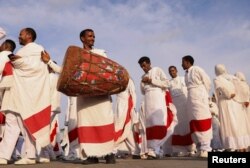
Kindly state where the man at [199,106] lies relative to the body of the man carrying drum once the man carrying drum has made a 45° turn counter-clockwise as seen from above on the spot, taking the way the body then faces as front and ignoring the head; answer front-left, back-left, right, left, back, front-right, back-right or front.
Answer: left

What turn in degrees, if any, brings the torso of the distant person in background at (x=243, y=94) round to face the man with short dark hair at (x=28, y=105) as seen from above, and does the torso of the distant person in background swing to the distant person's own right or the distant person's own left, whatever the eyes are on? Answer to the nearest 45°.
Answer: approximately 45° to the distant person's own left

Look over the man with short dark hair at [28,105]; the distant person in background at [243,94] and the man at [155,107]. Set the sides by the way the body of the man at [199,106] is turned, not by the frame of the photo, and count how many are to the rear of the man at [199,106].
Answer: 1

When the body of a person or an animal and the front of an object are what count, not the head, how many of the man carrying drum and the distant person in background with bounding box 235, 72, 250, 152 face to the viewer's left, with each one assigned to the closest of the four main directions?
1

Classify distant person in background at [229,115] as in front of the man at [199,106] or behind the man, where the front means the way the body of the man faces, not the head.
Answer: behind

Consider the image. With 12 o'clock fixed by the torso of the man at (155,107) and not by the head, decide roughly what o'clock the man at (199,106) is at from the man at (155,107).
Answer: the man at (199,106) is roughly at 7 o'clock from the man at (155,107).

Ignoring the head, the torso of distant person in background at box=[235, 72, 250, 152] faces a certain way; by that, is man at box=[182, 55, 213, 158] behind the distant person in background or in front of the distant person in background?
in front

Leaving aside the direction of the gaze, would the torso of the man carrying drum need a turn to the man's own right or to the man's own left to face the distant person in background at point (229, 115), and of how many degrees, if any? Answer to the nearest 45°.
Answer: approximately 135° to the man's own left

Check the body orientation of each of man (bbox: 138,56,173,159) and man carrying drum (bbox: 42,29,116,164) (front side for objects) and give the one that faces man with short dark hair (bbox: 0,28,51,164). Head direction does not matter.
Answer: the man

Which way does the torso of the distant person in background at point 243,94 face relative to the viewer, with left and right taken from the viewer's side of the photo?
facing to the left of the viewer
